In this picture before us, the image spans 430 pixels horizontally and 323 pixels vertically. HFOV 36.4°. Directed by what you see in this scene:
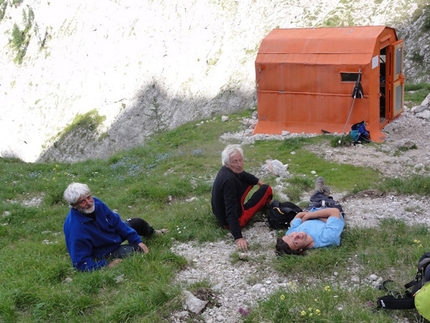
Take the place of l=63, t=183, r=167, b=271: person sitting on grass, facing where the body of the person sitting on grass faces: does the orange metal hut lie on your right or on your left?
on your left

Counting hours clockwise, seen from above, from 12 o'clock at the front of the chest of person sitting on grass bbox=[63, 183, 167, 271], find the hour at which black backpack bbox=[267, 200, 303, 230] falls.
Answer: The black backpack is roughly at 10 o'clock from the person sitting on grass.

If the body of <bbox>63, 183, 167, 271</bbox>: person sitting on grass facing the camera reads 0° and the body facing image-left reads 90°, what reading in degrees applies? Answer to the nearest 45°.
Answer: approximately 315°

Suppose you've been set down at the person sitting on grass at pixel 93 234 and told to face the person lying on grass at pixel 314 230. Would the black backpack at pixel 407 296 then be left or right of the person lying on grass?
right

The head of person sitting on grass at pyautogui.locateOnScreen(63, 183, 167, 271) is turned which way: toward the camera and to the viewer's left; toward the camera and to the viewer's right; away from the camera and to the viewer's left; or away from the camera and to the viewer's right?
toward the camera and to the viewer's right

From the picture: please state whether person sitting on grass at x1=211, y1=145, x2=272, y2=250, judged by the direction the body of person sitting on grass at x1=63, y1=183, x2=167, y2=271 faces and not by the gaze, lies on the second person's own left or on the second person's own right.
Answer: on the second person's own left

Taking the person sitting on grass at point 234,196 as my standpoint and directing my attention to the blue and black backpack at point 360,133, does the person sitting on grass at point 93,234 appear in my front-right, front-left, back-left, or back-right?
back-left
